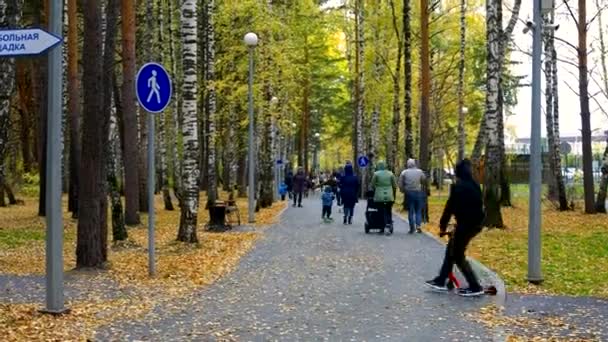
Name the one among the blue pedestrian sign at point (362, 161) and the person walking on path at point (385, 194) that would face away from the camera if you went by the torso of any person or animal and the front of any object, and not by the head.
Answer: the person walking on path

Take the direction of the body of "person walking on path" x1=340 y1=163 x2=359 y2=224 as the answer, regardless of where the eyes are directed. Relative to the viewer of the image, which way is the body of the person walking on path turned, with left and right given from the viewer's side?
facing away from the viewer

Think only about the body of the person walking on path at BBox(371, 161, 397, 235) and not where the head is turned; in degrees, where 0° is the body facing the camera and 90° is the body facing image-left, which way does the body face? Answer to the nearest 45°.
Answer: approximately 180°

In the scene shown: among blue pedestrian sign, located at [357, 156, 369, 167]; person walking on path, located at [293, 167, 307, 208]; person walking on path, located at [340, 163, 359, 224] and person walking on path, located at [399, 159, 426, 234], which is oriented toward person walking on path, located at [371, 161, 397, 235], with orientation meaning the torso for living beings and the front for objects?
the blue pedestrian sign

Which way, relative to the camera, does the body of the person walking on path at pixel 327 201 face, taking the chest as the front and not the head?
away from the camera

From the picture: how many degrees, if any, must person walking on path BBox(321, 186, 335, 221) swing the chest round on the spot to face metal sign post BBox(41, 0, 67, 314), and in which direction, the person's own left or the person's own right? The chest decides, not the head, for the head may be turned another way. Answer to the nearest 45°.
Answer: approximately 180°

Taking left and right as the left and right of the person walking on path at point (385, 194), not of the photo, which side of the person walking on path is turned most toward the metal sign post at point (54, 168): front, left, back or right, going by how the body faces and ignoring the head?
back

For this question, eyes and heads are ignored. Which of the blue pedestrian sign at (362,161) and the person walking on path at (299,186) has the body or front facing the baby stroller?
the blue pedestrian sign

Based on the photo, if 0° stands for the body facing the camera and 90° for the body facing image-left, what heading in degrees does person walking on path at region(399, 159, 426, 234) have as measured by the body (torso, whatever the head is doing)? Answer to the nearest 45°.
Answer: approximately 180°

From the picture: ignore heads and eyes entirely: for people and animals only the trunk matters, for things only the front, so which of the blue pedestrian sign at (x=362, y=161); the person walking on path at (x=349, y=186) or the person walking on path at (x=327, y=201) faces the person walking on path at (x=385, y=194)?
the blue pedestrian sign

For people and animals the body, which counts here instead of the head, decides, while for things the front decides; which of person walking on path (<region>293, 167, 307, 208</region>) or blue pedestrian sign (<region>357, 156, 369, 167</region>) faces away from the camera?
the person walking on path

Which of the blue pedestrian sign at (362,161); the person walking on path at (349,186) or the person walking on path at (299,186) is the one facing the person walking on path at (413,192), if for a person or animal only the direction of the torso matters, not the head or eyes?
the blue pedestrian sign

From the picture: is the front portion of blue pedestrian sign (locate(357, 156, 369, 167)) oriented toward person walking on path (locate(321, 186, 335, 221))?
yes
